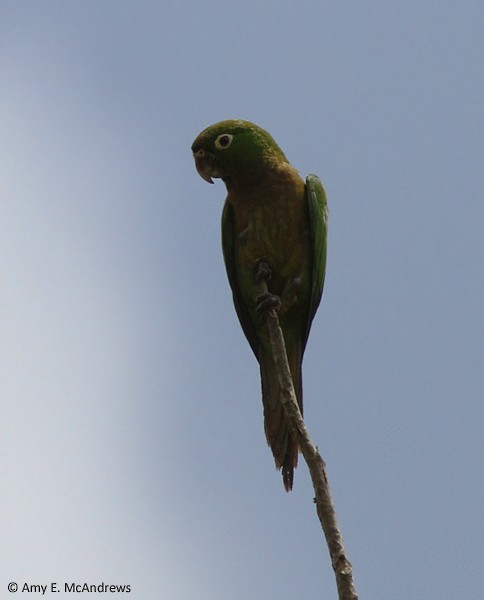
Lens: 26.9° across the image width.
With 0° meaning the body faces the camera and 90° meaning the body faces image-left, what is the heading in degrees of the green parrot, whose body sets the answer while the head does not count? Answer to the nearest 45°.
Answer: approximately 45°
